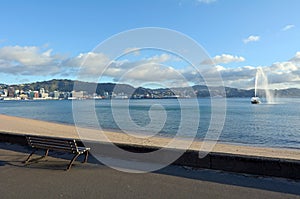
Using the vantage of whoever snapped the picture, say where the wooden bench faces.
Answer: facing away from the viewer and to the right of the viewer
